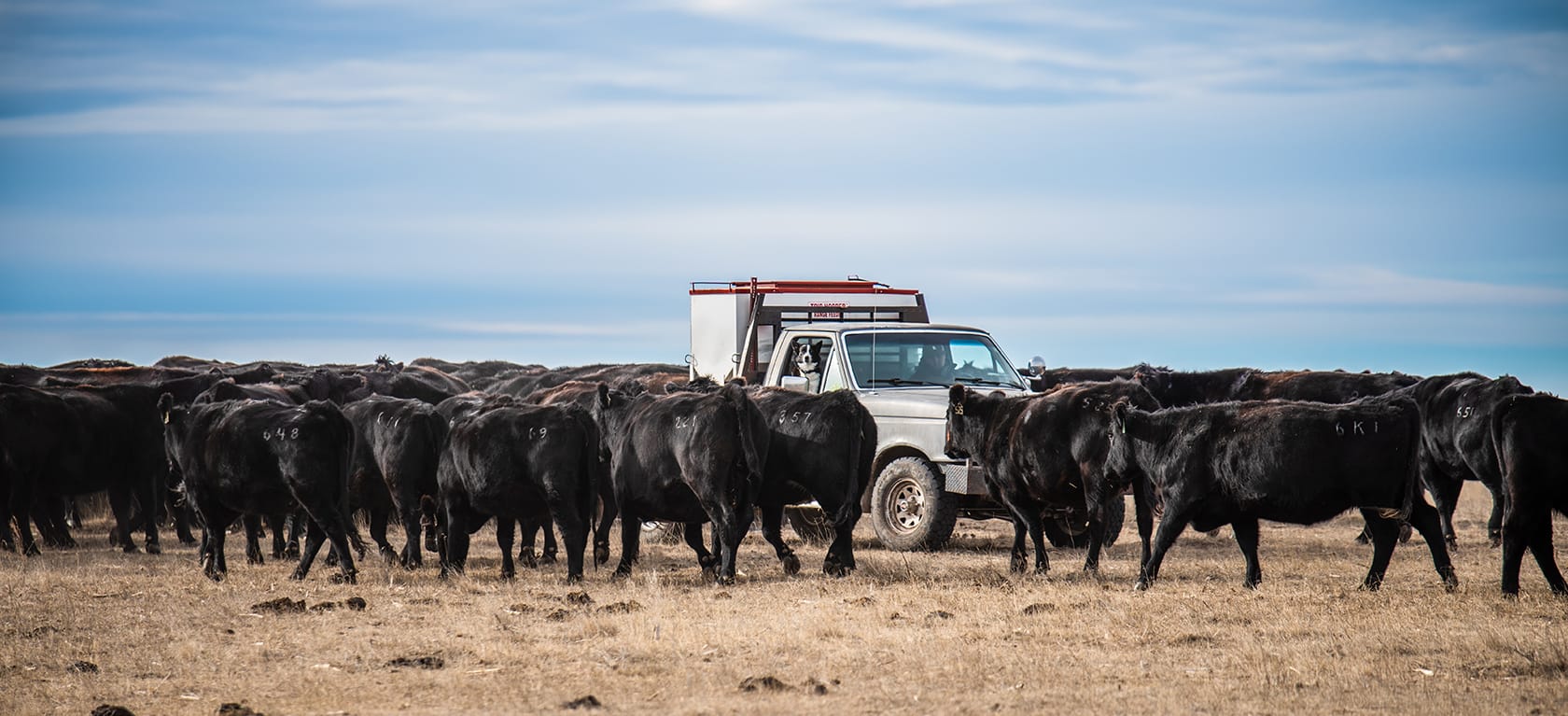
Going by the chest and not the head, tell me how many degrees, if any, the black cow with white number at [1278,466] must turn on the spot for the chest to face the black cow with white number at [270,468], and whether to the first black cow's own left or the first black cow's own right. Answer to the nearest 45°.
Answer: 0° — it already faces it

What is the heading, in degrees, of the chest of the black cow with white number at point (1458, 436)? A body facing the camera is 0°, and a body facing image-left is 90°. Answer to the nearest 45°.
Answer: approximately 135°

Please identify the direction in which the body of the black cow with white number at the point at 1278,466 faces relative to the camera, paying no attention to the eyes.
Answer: to the viewer's left

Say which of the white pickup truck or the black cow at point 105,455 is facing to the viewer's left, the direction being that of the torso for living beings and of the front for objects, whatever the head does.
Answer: the black cow

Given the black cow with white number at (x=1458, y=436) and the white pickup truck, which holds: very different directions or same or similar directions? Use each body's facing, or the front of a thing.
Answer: very different directions

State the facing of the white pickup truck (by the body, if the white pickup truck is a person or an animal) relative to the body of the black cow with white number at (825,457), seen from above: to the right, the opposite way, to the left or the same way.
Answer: the opposite way

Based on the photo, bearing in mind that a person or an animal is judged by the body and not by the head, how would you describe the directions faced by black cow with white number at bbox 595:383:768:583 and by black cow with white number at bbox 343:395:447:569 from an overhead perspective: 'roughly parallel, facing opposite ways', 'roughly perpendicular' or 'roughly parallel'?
roughly parallel

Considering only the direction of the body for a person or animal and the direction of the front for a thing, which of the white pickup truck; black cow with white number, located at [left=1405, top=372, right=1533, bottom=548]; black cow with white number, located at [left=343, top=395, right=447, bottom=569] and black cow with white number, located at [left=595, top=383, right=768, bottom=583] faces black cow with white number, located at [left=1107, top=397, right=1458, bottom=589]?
the white pickup truck

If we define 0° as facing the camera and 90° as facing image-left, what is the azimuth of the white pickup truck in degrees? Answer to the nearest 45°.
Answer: approximately 315°
